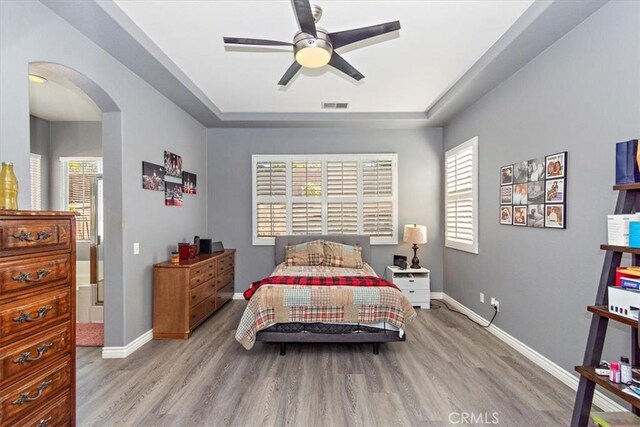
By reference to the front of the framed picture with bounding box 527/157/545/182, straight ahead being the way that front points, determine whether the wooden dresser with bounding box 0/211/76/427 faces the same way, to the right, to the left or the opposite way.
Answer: the opposite way

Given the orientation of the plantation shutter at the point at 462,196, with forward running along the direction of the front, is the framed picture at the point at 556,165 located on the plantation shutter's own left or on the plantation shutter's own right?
on the plantation shutter's own left

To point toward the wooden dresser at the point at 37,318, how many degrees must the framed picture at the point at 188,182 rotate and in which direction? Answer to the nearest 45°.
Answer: approximately 45° to its right

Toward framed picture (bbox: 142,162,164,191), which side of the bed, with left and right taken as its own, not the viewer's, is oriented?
right

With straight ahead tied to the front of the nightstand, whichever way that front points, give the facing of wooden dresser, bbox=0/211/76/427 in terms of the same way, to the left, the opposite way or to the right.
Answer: to the left

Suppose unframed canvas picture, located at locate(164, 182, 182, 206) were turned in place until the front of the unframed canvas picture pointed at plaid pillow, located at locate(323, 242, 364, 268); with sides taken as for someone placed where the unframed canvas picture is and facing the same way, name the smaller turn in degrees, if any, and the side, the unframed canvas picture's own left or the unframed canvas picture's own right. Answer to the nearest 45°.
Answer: approximately 45° to the unframed canvas picture's own left

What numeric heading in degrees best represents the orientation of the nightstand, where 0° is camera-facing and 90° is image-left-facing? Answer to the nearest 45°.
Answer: approximately 0°

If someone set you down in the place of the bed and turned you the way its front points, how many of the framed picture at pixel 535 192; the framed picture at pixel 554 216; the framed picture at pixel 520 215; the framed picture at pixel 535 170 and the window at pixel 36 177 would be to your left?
4

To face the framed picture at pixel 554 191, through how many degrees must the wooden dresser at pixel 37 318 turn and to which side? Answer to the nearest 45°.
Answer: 0° — it already faces it

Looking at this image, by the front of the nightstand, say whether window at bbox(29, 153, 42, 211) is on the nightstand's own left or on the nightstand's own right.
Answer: on the nightstand's own right

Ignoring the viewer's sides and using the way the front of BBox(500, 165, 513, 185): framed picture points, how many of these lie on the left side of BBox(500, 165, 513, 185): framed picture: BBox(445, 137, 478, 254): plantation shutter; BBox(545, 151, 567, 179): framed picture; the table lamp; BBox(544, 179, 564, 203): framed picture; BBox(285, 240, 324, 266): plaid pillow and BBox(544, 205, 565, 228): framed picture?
3

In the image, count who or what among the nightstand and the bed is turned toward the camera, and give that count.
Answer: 2

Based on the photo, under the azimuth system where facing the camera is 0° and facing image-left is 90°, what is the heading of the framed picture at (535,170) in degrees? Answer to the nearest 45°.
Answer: approximately 45°
